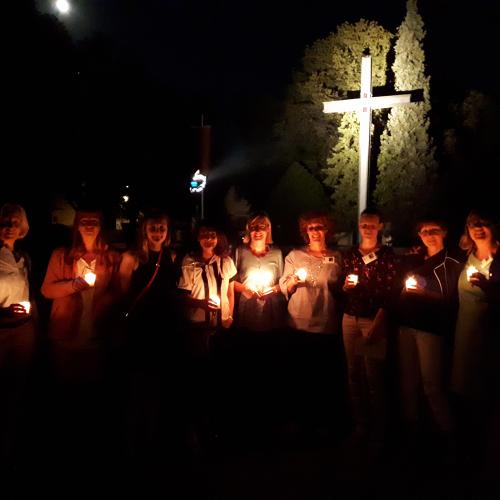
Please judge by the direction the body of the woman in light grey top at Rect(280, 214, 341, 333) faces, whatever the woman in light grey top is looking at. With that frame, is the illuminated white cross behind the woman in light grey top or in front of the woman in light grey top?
behind

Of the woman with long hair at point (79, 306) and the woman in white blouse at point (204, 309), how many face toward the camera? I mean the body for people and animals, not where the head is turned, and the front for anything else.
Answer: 2

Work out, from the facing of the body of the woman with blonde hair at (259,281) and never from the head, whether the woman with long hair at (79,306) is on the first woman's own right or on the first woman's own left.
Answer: on the first woman's own right

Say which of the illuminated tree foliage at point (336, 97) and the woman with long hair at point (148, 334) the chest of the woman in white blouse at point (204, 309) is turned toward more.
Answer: the woman with long hair

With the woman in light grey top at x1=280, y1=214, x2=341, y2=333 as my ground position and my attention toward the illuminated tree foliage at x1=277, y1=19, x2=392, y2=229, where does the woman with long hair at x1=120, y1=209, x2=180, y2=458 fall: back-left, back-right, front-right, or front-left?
back-left

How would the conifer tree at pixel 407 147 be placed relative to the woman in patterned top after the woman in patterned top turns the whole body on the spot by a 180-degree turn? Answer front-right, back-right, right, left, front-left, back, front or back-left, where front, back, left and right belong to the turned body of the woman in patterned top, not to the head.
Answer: front

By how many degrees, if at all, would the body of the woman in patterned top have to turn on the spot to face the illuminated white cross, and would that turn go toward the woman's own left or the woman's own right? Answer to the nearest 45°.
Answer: approximately 180°

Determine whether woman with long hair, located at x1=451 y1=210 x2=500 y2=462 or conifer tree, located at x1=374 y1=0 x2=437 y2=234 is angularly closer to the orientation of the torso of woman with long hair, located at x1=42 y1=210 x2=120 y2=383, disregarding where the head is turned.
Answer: the woman with long hair

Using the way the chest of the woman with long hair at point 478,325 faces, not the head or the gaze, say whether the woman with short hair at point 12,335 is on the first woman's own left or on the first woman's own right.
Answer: on the first woman's own right

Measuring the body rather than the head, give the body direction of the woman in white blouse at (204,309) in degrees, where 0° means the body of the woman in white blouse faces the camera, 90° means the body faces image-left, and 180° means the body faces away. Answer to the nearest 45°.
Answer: approximately 0°

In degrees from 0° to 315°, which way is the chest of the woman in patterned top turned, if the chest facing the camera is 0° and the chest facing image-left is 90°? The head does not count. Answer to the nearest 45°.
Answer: approximately 0°

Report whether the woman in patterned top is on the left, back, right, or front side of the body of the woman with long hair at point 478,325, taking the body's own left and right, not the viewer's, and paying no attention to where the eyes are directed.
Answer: right
